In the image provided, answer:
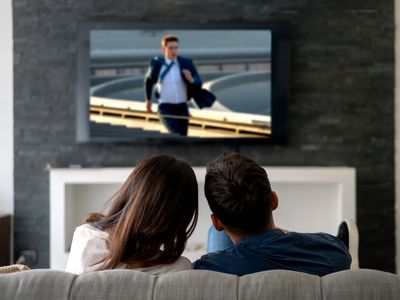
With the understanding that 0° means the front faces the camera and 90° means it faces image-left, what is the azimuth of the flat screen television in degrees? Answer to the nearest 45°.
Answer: approximately 0°

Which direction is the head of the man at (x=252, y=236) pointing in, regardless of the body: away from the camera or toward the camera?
away from the camera

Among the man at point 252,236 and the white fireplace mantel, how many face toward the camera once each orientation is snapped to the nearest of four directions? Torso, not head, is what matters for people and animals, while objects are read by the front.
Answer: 1

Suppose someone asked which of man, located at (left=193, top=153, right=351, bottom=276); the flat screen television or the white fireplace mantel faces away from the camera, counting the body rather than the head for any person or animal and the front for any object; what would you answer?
the man

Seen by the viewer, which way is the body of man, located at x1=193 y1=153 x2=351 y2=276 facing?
away from the camera

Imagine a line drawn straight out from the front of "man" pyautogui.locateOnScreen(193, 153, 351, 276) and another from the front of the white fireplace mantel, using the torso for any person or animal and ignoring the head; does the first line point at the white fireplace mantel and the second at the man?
yes

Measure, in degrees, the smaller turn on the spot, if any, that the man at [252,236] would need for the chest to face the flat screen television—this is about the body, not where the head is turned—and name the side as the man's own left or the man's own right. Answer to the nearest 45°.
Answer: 0° — they already face it

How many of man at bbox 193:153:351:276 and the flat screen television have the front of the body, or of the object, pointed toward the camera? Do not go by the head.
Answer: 1

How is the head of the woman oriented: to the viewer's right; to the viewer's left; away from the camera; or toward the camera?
away from the camera

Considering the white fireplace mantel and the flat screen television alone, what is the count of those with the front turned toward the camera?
2

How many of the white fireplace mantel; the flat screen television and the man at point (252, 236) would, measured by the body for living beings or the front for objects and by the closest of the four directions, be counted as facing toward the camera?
2

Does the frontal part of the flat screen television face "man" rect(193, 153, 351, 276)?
yes

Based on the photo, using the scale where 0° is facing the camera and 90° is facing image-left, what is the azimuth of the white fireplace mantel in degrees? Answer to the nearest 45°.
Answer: approximately 0°

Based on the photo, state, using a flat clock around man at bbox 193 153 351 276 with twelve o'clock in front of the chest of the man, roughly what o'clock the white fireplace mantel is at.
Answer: The white fireplace mantel is roughly at 12 o'clock from the man.
